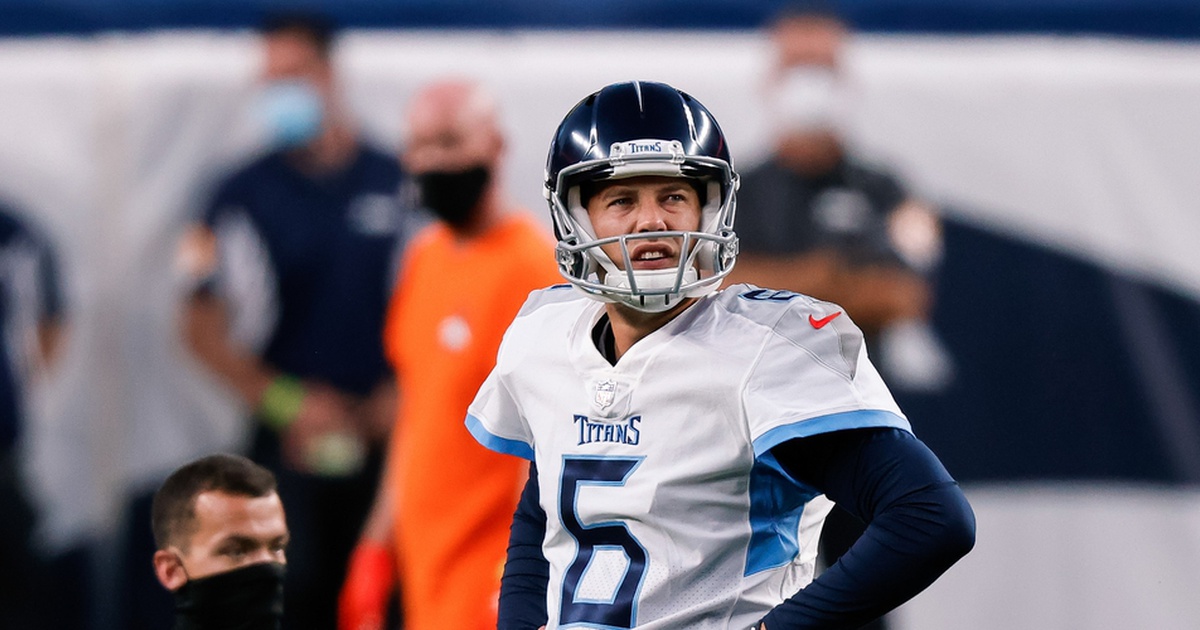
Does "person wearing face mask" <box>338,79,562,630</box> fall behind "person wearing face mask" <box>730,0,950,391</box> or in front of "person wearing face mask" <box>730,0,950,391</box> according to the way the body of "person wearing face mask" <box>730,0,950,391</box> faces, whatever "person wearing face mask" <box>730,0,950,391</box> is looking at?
in front

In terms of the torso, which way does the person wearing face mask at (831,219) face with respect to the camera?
toward the camera

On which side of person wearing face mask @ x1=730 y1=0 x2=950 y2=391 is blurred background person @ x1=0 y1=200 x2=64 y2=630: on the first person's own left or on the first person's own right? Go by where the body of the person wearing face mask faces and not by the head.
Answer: on the first person's own right

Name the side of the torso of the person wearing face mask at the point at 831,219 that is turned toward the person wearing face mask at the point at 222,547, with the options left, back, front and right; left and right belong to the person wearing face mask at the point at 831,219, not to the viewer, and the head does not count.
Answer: front

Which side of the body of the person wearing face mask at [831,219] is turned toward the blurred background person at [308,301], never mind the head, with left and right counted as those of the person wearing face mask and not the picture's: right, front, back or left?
right

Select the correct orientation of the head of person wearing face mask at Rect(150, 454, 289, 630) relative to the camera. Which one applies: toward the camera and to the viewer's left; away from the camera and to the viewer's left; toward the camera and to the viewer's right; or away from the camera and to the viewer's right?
toward the camera and to the viewer's right
